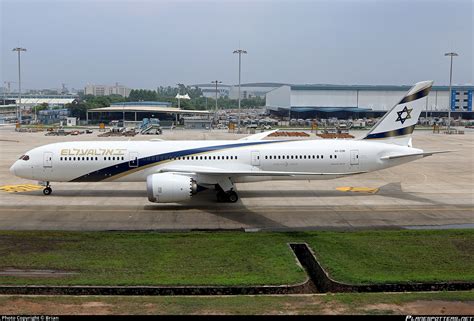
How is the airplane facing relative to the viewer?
to the viewer's left
